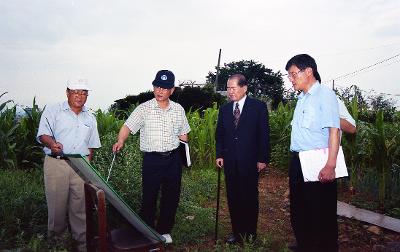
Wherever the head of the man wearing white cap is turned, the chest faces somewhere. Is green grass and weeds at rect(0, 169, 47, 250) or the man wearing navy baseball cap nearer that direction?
the man wearing navy baseball cap

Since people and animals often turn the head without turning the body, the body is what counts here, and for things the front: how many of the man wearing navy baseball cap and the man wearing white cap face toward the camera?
2

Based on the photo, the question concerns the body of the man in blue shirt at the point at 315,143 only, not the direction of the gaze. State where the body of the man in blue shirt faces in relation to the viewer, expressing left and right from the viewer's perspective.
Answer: facing the viewer and to the left of the viewer

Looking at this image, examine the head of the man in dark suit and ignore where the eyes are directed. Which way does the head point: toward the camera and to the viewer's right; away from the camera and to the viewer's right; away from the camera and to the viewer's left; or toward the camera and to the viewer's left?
toward the camera and to the viewer's left

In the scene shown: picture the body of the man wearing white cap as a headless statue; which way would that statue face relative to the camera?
toward the camera

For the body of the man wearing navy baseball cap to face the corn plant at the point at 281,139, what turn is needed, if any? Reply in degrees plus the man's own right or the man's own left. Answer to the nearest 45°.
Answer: approximately 135° to the man's own left

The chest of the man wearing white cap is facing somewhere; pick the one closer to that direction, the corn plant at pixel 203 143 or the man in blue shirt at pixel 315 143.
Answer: the man in blue shirt

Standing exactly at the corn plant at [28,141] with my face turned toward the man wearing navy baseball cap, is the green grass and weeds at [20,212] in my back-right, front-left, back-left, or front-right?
front-right

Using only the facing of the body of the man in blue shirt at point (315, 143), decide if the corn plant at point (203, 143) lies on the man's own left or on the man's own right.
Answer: on the man's own right

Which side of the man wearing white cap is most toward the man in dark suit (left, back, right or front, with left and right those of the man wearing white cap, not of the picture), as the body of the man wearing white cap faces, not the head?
left
